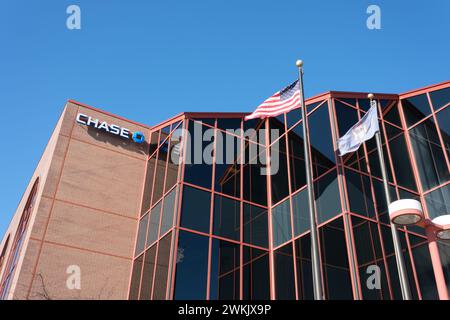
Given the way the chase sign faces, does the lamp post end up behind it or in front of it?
in front
